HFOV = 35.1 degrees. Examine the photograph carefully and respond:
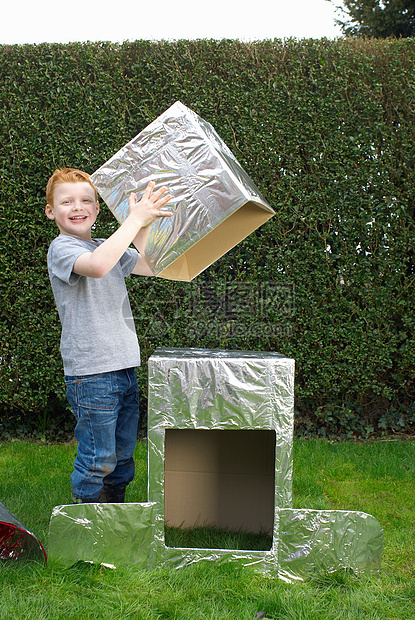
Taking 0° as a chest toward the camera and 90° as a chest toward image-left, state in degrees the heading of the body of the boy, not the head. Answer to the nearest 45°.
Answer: approximately 315°
